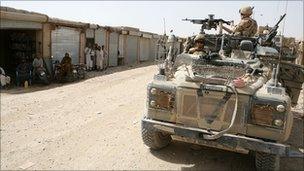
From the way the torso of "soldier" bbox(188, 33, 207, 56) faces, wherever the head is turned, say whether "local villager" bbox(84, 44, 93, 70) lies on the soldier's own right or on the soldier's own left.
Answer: on the soldier's own right

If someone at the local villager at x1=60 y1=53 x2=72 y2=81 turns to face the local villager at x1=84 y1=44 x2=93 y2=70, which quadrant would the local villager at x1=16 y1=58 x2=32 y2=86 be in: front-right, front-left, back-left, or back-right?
back-left

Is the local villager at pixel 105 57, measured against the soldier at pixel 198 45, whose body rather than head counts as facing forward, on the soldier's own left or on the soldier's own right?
on the soldier's own right

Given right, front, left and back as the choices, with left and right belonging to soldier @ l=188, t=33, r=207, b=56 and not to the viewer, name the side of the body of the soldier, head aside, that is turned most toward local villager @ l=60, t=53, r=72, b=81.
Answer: right

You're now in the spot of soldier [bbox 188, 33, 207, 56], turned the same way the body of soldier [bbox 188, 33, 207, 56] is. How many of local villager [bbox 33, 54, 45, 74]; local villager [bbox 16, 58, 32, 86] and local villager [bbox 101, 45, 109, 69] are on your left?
0

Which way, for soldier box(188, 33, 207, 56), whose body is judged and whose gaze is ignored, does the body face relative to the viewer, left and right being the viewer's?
facing the viewer and to the left of the viewer

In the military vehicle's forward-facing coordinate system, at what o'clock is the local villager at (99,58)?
The local villager is roughly at 5 o'clock from the military vehicle.

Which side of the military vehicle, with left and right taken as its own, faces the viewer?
front

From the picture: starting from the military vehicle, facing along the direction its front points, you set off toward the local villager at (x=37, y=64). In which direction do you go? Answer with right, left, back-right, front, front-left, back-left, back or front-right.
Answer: back-right
